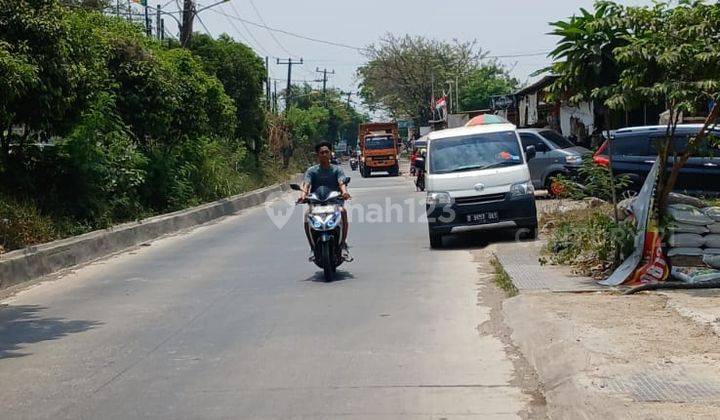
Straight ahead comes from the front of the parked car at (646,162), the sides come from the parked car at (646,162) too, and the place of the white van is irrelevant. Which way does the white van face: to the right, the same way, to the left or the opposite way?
to the right

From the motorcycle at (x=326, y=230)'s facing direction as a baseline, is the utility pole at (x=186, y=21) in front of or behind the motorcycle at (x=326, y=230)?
behind

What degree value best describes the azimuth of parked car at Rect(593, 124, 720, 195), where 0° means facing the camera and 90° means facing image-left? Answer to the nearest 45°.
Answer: approximately 270°

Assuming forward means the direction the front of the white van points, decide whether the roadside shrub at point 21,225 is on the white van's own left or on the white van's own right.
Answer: on the white van's own right

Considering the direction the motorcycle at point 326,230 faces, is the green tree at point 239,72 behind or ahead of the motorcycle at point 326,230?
behind

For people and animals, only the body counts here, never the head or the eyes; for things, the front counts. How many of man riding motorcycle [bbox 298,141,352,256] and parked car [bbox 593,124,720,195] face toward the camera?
1

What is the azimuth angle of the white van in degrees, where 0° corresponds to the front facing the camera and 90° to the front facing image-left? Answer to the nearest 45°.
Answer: approximately 0°

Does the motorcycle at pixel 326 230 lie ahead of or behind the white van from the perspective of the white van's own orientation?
ahead

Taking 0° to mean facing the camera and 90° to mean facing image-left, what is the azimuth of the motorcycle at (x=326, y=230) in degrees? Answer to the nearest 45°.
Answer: approximately 0°
